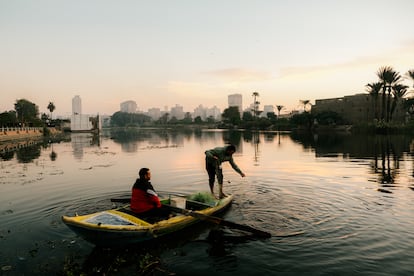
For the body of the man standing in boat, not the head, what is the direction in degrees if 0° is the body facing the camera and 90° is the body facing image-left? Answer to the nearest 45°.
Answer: approximately 270°

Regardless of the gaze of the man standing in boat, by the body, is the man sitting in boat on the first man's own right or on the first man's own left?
on the first man's own right
